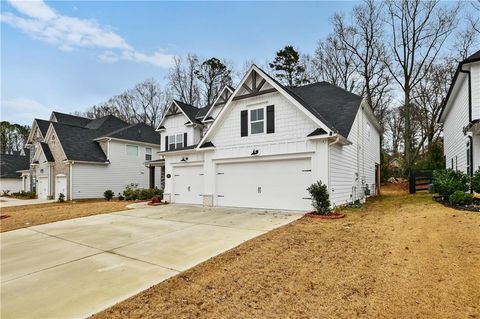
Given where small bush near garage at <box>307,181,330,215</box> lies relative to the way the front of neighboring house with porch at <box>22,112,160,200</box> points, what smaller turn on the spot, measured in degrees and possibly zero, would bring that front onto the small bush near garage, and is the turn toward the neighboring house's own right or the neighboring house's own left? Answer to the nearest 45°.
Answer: approximately 45° to the neighboring house's own left

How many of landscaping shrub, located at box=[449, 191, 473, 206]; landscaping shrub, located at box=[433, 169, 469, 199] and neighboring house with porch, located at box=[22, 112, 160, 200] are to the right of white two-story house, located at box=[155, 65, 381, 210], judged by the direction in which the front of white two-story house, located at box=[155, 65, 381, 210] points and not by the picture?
1

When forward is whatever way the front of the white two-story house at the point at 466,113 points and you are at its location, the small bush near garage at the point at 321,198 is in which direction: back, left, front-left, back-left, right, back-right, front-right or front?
front-right

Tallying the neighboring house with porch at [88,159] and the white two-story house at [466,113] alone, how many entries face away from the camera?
0

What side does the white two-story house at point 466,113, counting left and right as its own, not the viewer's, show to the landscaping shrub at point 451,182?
front

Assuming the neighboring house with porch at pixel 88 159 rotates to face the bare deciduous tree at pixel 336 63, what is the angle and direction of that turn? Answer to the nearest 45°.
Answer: approximately 135° to its left

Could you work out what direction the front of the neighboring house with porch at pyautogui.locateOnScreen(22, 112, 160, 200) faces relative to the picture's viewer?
facing the viewer and to the left of the viewer

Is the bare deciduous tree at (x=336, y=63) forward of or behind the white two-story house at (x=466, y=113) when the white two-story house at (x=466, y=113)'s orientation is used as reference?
behind

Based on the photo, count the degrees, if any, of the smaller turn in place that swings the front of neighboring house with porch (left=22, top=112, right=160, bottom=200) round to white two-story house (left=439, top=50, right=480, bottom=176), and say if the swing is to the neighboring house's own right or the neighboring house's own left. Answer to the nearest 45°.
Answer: approximately 90° to the neighboring house's own left

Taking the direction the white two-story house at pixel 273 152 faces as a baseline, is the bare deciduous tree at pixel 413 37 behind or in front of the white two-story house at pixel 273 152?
behind
